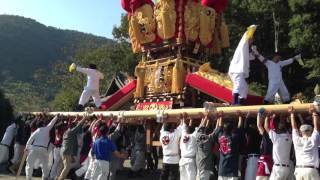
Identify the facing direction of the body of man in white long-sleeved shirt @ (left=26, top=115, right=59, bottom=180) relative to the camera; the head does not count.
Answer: away from the camera

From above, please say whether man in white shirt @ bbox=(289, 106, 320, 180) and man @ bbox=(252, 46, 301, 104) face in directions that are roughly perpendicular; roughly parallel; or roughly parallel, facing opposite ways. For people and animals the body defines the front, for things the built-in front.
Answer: roughly parallel, facing opposite ways

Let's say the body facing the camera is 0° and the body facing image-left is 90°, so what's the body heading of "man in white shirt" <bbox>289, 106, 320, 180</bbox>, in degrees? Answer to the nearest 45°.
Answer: approximately 180°

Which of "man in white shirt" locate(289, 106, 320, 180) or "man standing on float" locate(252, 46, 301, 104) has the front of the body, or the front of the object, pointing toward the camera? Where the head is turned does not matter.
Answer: the man standing on float

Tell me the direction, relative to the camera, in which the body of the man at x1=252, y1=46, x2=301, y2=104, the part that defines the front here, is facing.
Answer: toward the camera

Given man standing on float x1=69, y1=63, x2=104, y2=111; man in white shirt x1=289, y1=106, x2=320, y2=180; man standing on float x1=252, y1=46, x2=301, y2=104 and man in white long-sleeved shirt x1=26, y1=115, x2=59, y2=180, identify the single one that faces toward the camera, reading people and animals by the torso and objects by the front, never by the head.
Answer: man standing on float x1=252, y1=46, x2=301, y2=104

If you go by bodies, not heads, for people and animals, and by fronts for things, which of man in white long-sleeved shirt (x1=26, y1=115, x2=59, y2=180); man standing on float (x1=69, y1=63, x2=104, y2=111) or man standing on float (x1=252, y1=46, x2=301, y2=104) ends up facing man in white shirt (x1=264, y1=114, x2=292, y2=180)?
man standing on float (x1=252, y1=46, x2=301, y2=104)
